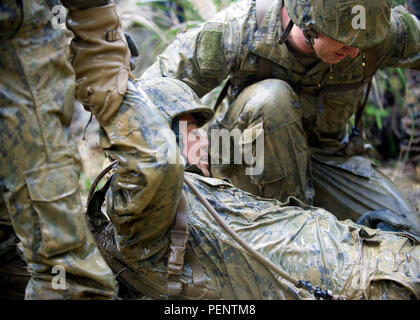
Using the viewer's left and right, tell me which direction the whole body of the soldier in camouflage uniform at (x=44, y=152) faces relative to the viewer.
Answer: facing to the right of the viewer

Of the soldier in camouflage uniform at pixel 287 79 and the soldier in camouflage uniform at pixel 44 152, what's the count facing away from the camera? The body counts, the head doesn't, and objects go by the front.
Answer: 0

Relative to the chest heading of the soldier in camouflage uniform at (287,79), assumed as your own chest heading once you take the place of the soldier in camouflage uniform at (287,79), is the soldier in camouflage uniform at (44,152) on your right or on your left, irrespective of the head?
on your right

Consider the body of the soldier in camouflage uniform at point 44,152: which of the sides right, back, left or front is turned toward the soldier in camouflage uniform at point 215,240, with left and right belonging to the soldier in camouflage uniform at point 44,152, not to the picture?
front
